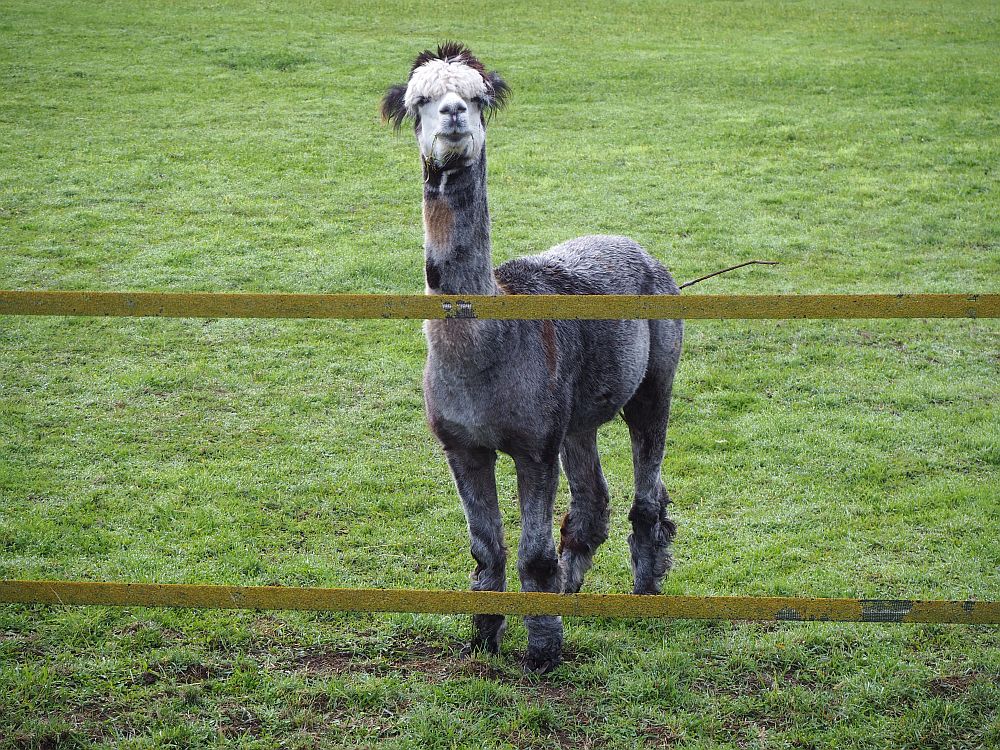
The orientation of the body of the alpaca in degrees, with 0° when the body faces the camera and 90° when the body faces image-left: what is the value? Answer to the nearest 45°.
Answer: approximately 45°
